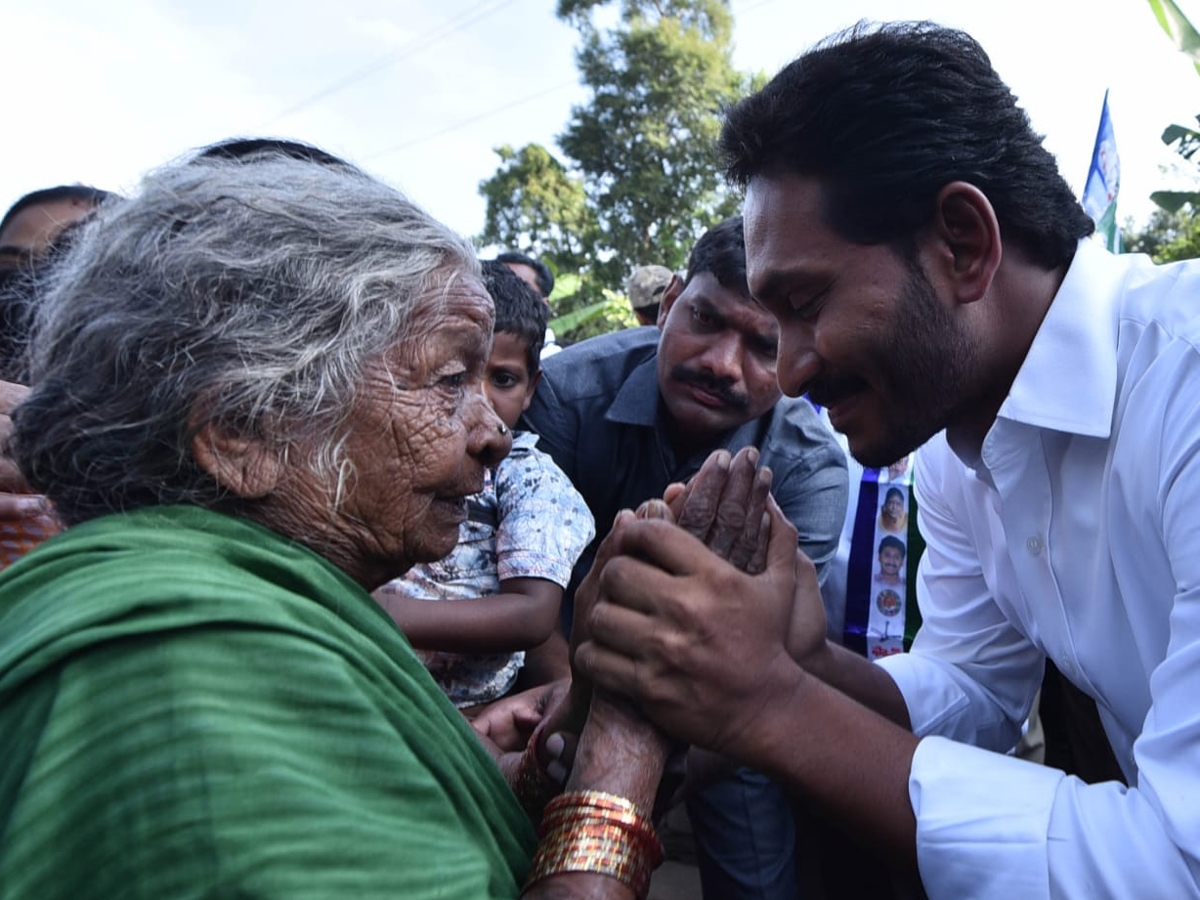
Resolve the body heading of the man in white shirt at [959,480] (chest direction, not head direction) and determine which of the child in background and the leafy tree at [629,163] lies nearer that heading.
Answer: the child in background

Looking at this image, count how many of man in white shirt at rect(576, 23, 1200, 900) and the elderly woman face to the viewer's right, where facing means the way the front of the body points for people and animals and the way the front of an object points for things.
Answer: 1

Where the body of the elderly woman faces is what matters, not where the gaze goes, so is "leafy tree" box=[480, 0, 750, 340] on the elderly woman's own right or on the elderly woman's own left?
on the elderly woman's own left

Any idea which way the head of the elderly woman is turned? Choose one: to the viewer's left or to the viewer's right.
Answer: to the viewer's right

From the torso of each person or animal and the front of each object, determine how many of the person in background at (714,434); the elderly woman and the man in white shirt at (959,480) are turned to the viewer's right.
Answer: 1

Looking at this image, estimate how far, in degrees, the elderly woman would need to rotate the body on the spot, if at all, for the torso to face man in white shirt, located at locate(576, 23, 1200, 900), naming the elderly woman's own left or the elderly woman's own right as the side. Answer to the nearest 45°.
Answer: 0° — they already face them

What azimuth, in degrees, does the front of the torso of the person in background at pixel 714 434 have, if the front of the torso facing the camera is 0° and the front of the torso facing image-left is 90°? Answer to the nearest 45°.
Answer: approximately 0°

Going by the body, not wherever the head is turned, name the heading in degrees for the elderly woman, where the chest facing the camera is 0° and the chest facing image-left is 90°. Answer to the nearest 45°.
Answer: approximately 270°

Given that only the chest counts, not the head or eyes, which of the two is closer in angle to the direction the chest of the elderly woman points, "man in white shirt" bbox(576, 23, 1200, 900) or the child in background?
the man in white shirt

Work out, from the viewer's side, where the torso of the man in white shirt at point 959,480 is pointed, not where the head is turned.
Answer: to the viewer's left

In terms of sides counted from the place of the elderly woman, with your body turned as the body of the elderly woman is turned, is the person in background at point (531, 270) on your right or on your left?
on your left

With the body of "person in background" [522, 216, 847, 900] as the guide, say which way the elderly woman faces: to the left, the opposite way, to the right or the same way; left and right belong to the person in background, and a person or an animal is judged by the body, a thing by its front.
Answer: to the left
